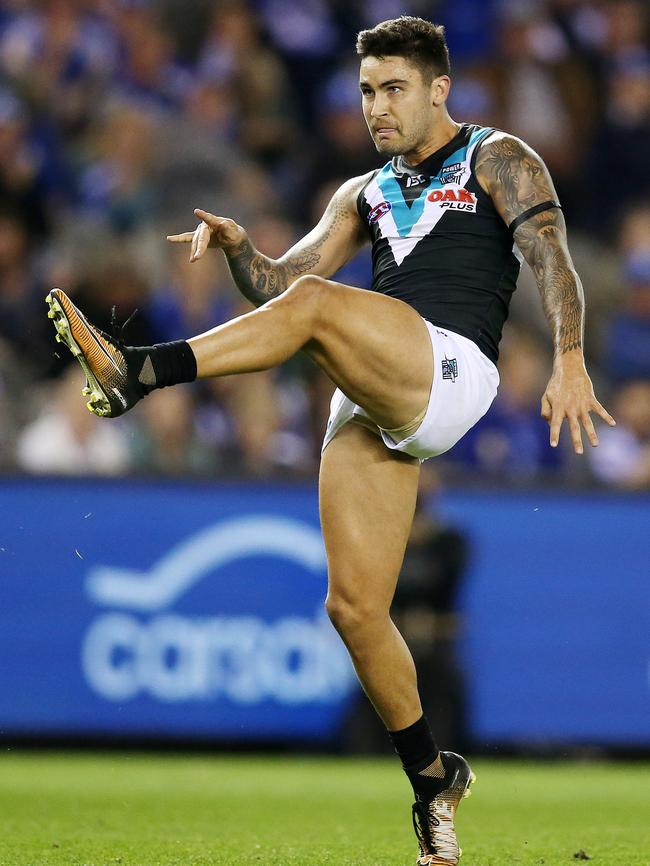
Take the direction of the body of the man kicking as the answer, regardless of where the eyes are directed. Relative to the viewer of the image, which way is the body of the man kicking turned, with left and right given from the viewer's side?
facing the viewer and to the left of the viewer

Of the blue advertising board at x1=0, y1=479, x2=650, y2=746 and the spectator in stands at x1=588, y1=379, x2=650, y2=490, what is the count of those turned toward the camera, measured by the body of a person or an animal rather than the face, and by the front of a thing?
2

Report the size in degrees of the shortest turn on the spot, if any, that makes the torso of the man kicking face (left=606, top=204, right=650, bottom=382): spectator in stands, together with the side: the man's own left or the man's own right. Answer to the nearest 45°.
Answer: approximately 135° to the man's own right

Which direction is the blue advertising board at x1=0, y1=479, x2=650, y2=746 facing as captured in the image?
toward the camera

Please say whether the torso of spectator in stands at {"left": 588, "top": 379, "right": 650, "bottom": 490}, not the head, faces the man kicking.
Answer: yes

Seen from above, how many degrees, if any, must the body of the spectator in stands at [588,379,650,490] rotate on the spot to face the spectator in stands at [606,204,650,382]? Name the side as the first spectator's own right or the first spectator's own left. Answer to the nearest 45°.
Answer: approximately 180°

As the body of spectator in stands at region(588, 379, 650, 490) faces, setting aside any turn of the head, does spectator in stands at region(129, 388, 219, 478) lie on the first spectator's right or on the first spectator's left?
on the first spectator's right

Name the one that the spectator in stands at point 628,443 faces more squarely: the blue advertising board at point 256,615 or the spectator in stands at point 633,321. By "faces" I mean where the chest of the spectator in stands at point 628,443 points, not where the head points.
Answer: the blue advertising board

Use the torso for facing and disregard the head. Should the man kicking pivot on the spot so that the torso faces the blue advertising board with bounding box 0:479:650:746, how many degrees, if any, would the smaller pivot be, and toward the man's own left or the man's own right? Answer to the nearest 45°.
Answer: approximately 135° to the man's own right

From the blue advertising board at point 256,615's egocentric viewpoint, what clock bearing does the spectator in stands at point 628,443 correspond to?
The spectator in stands is roughly at 8 o'clock from the blue advertising board.

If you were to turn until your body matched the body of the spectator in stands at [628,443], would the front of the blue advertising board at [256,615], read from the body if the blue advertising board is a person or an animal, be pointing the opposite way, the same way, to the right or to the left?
the same way

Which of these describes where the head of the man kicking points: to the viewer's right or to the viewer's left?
to the viewer's left
